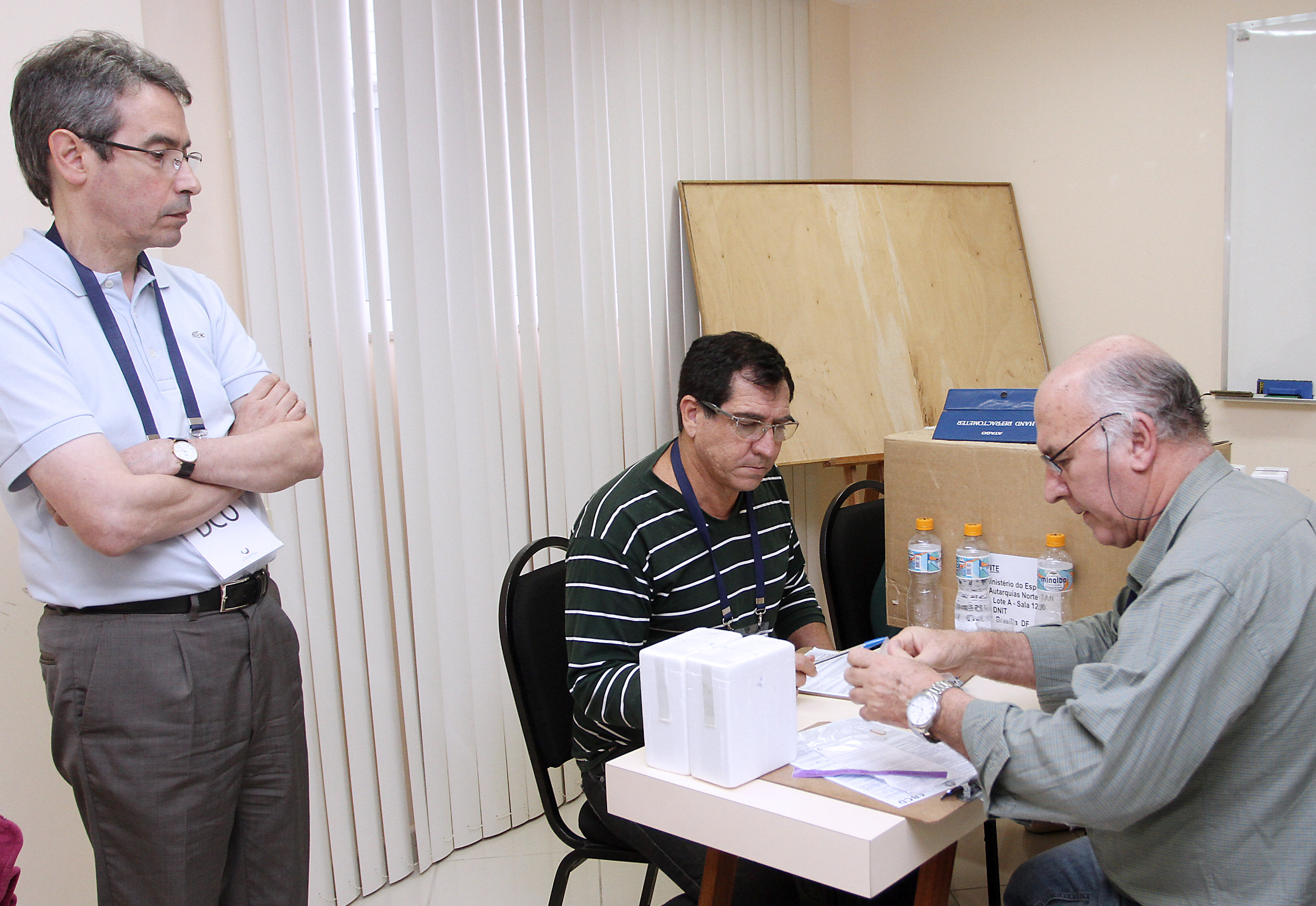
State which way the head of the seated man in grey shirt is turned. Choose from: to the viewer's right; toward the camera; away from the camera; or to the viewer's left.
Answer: to the viewer's left

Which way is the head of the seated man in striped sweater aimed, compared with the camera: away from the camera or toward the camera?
toward the camera

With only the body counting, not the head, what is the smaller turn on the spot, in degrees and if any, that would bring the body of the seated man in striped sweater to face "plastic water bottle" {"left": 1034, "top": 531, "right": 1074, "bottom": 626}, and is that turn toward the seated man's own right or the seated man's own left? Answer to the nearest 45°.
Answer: approximately 45° to the seated man's own left

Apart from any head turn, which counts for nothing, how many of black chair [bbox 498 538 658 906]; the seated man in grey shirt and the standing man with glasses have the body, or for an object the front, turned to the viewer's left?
1

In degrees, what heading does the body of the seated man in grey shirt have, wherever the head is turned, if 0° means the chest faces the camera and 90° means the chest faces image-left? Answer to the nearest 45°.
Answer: approximately 90°

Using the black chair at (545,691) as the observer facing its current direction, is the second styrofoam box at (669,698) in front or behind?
in front

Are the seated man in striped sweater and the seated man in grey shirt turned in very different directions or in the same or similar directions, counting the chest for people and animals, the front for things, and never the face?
very different directions

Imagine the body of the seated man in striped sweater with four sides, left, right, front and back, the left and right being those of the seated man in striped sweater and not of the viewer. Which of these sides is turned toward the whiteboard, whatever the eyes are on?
left

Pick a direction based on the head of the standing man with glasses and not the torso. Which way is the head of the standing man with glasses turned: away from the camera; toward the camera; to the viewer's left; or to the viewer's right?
to the viewer's right

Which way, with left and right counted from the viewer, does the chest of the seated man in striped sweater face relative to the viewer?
facing the viewer and to the right of the viewer

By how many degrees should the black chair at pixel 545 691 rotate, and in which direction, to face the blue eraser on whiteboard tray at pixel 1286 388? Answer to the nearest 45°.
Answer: approximately 90° to its left

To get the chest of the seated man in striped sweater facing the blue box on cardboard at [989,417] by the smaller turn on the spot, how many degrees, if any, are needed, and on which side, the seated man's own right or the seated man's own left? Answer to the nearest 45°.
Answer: approximately 90° to the seated man's own left

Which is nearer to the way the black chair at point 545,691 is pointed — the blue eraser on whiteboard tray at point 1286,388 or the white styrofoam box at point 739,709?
the white styrofoam box

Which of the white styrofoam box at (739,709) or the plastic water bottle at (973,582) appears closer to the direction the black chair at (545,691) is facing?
the white styrofoam box
